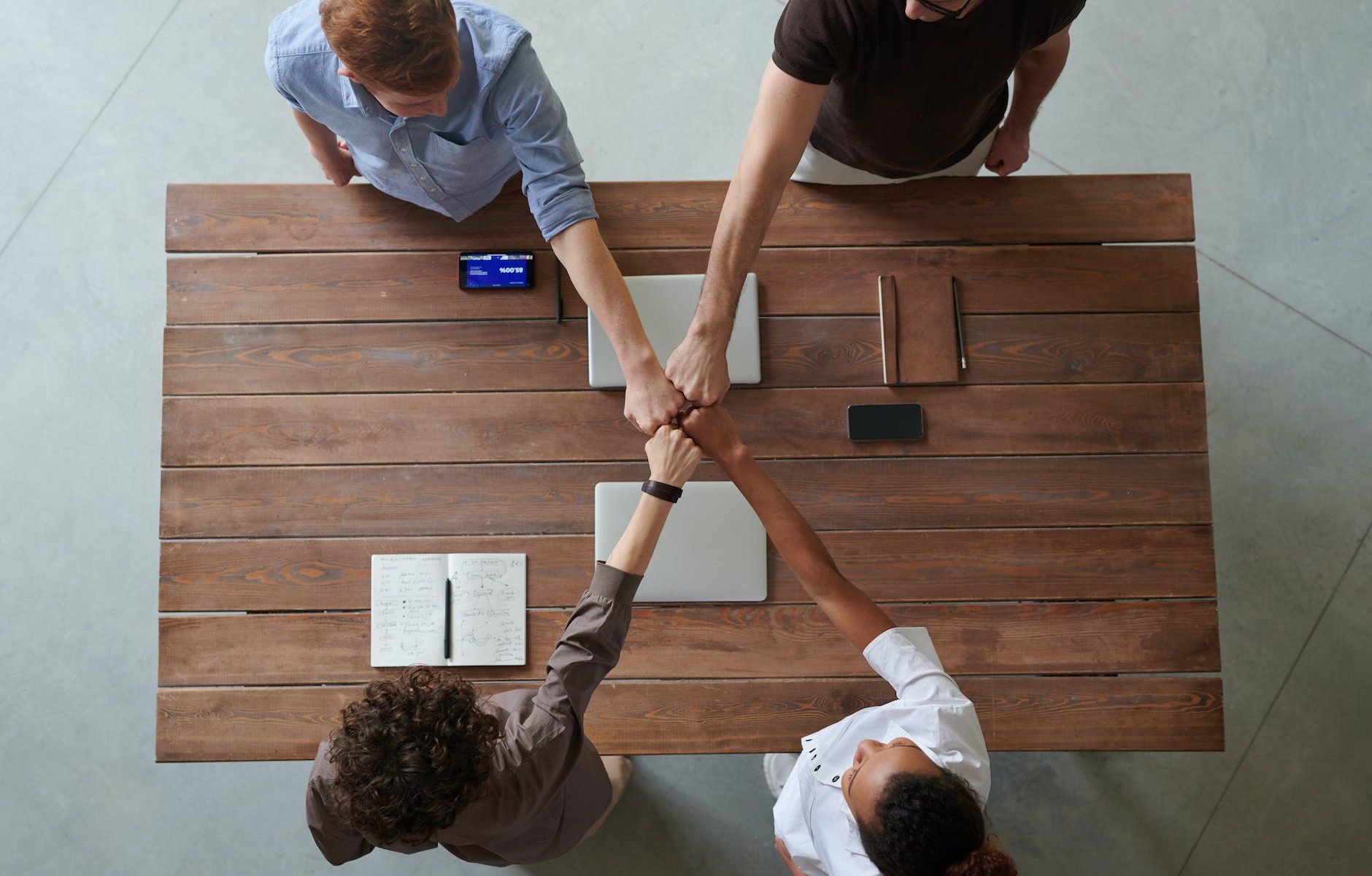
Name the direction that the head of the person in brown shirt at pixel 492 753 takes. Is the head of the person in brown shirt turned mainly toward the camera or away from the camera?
away from the camera

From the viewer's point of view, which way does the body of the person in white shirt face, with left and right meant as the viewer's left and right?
facing away from the viewer and to the left of the viewer

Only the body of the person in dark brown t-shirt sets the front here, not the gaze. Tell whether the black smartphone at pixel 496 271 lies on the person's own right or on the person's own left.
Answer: on the person's own right

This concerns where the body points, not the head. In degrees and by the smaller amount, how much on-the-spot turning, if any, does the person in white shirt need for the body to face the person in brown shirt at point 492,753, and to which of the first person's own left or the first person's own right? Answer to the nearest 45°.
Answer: approximately 45° to the first person's own left
